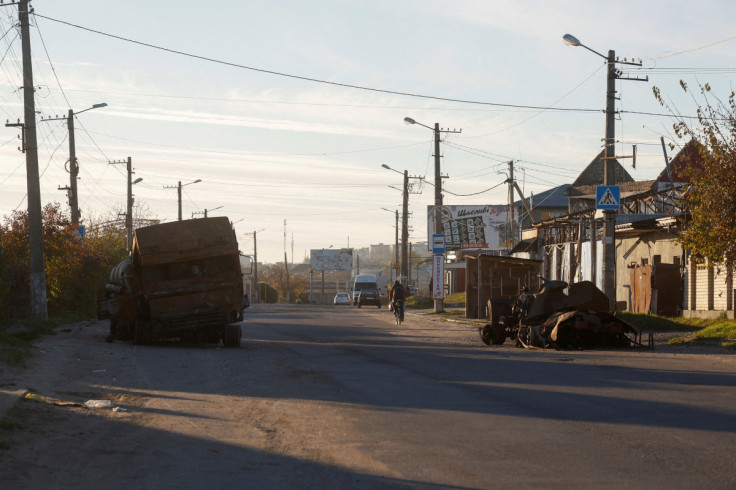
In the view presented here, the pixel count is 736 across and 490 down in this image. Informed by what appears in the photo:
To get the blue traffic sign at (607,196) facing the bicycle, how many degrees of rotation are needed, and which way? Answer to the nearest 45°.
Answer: approximately 135° to its right

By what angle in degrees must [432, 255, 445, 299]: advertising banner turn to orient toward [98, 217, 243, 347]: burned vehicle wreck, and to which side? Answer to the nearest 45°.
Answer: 0° — it already faces it

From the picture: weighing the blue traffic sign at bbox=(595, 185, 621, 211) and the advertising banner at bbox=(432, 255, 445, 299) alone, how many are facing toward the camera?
2

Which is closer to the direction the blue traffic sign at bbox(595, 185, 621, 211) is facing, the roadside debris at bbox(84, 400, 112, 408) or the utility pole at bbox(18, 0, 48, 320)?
the roadside debris
